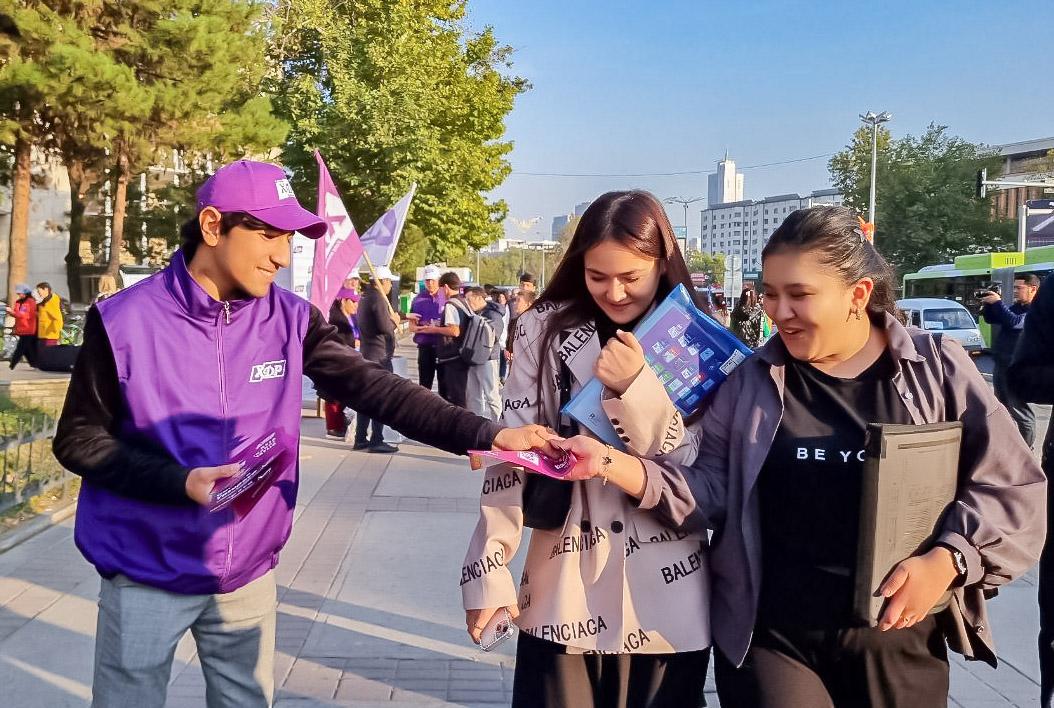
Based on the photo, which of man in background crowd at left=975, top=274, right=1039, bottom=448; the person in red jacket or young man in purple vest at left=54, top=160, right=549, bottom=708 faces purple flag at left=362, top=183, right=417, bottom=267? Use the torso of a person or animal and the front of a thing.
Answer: the man in background crowd

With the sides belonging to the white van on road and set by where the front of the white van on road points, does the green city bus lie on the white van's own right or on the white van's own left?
on the white van's own left

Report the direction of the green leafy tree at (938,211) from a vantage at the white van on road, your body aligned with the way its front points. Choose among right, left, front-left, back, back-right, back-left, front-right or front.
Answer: back-left

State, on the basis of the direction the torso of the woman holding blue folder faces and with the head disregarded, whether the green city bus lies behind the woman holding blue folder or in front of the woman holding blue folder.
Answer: behind

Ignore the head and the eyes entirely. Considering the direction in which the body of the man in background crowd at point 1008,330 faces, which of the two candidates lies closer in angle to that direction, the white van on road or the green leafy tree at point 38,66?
the green leafy tree

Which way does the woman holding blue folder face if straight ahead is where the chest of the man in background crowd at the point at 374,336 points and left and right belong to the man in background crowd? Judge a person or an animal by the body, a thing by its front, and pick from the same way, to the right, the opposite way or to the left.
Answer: to the right

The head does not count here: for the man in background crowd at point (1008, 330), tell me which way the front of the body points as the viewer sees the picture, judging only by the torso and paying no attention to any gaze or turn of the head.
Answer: to the viewer's left

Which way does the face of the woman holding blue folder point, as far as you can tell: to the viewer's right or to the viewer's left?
to the viewer's left

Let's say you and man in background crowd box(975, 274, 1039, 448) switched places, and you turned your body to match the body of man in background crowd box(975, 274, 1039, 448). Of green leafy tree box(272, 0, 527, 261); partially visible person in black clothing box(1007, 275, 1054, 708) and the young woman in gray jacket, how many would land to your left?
2

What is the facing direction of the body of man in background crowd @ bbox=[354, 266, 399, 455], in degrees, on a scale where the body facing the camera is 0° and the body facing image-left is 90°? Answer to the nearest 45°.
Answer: approximately 270°
